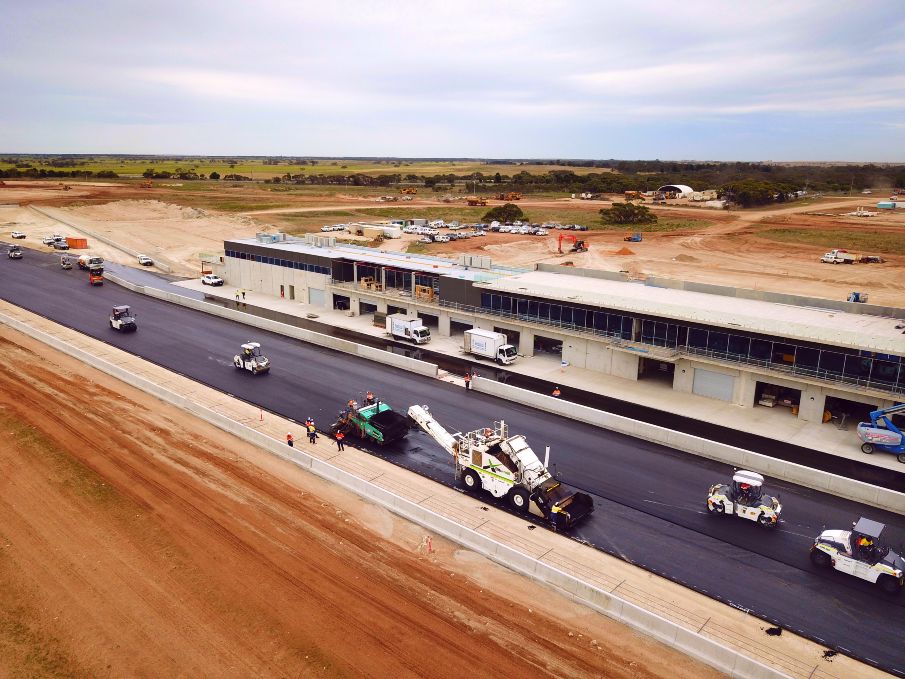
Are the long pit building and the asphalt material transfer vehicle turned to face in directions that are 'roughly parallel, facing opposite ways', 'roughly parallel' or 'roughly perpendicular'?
roughly perpendicular

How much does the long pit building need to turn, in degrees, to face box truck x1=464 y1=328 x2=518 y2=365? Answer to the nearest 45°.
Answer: approximately 45° to its right

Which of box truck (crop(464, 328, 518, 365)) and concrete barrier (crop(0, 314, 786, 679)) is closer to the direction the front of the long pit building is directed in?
the concrete barrier

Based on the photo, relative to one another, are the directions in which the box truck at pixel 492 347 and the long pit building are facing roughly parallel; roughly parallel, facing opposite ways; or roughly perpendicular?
roughly perpendicular

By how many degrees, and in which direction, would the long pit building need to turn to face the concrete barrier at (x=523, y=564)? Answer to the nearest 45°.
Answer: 0° — it already faces it

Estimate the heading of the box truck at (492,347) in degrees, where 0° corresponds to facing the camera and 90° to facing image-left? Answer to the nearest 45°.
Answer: approximately 315°

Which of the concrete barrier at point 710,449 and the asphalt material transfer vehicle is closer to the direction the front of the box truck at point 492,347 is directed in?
the concrete barrier
